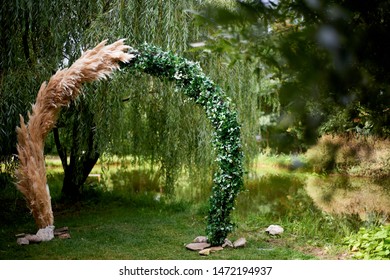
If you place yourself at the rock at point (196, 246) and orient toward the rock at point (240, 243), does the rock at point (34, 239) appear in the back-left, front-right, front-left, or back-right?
back-left

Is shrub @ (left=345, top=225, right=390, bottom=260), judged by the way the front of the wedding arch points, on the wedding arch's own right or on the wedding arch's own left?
on the wedding arch's own left

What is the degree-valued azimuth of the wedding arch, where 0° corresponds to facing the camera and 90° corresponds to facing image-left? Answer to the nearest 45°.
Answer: approximately 0°
